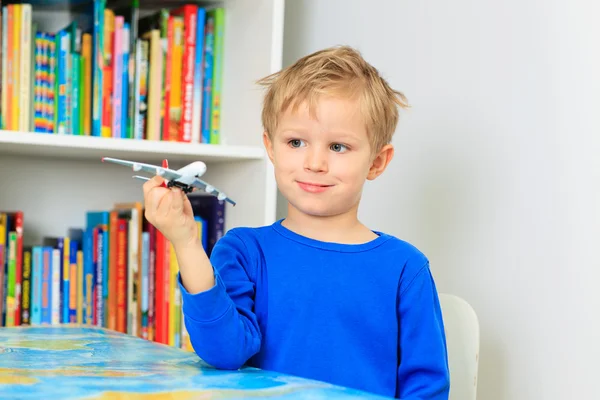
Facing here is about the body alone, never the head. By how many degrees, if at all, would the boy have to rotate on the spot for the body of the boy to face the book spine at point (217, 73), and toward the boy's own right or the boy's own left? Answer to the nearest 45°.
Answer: approximately 180°

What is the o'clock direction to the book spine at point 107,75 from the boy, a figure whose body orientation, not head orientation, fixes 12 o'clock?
The book spine is roughly at 5 o'clock from the boy.

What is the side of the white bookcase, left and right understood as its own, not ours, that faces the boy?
front

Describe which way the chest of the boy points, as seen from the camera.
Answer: toward the camera

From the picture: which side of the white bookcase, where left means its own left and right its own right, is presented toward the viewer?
front

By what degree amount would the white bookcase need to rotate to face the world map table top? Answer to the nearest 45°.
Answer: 0° — it already faces it

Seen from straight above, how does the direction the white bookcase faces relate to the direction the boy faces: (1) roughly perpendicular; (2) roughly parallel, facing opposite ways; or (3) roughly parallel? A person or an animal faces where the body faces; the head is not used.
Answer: roughly parallel

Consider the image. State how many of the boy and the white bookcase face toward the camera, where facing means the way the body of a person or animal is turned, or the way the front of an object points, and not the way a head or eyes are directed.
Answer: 2

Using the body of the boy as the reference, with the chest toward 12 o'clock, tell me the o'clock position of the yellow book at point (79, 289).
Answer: The yellow book is roughly at 5 o'clock from the boy.
